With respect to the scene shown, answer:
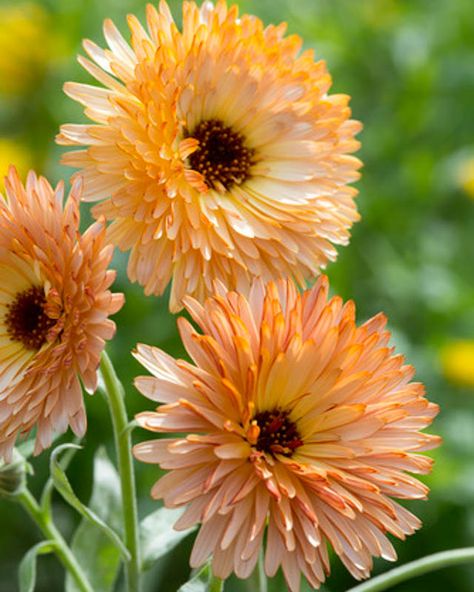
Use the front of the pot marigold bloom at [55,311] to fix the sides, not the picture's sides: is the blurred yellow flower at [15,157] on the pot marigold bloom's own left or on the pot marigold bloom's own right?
on the pot marigold bloom's own right

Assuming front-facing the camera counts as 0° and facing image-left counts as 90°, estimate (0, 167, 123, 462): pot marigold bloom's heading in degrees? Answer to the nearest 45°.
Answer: approximately 45°
